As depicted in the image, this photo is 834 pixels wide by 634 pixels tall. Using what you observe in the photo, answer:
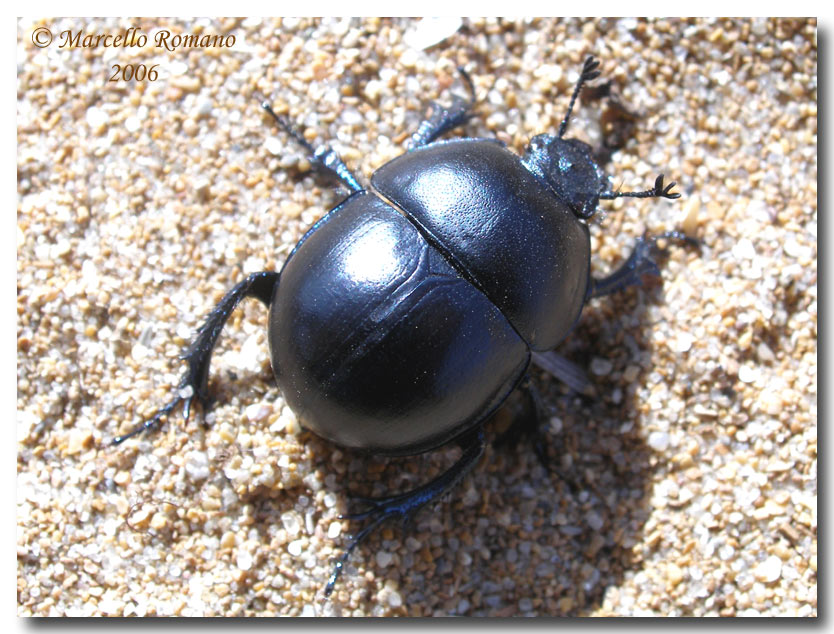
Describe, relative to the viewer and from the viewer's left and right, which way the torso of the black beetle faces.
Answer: facing away from the viewer and to the right of the viewer
